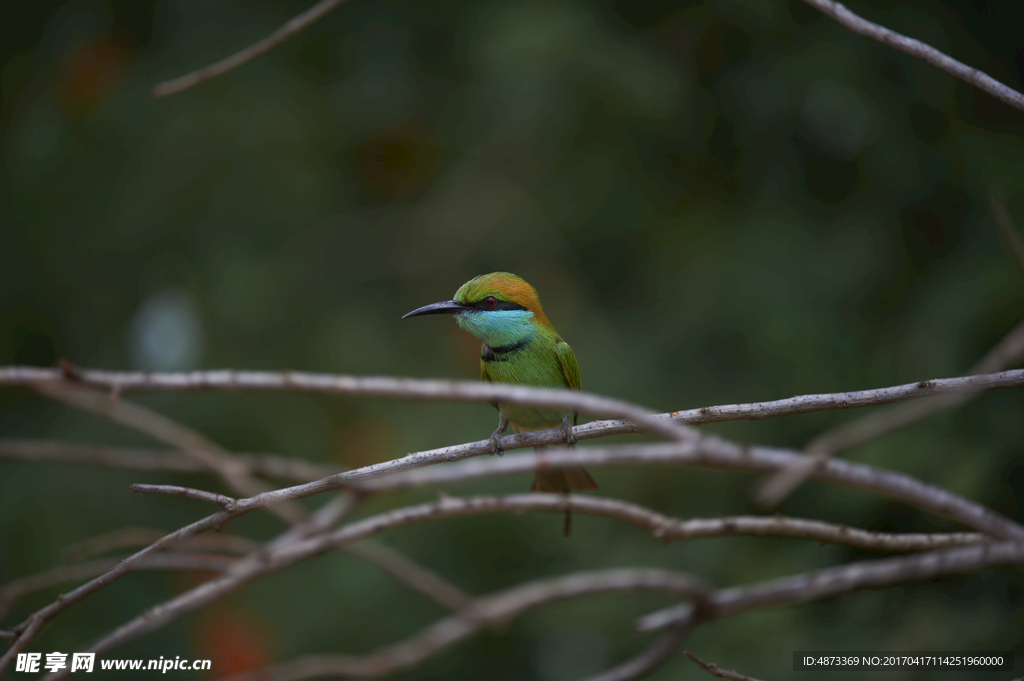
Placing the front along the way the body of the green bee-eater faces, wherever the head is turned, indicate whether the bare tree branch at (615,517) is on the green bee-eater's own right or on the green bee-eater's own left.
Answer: on the green bee-eater's own left

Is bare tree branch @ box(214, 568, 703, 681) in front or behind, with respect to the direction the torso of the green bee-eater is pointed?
in front

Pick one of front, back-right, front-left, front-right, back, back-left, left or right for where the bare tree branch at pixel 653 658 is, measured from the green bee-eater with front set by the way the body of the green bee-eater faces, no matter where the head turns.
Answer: front-left

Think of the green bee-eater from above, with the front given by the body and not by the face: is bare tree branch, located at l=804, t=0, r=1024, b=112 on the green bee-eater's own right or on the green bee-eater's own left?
on the green bee-eater's own left

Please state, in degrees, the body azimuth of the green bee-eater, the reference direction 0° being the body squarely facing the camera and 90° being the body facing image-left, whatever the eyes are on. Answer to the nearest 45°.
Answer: approximately 45°
